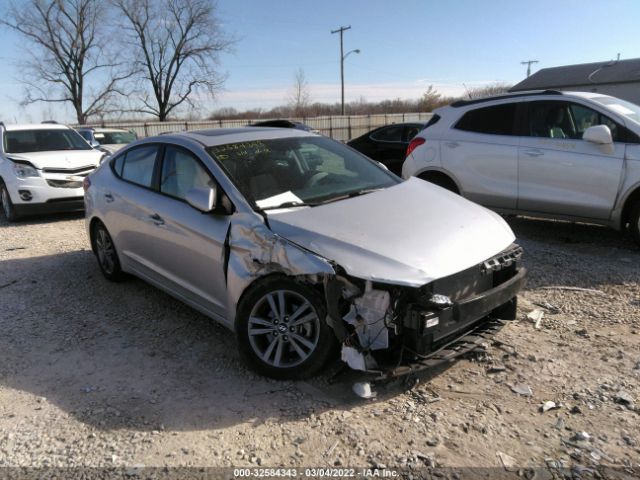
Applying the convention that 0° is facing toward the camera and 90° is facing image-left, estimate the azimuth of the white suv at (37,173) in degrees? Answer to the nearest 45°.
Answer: approximately 315°

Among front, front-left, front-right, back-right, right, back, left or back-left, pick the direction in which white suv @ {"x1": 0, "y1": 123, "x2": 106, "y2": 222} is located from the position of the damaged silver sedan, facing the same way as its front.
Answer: back

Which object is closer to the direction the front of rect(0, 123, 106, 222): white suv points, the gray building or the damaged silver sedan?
the damaged silver sedan

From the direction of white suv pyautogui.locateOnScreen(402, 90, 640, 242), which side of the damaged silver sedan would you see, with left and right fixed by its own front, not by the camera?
left
